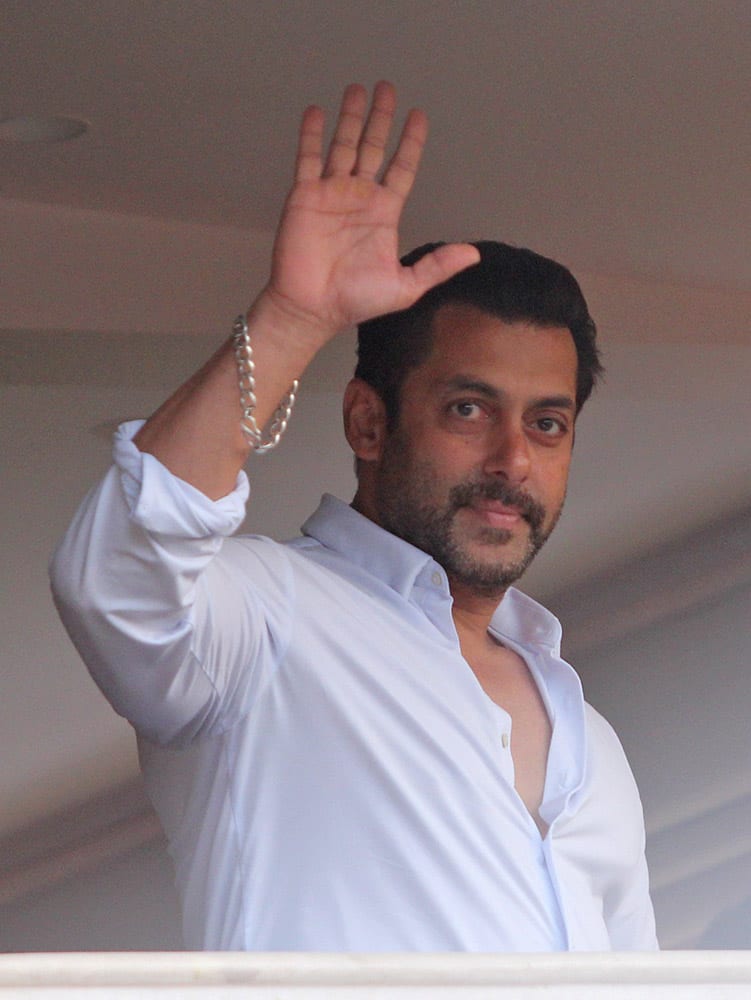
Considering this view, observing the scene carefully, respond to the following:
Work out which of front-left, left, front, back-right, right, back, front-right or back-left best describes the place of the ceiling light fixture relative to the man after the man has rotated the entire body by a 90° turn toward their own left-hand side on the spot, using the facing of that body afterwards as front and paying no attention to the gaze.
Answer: left

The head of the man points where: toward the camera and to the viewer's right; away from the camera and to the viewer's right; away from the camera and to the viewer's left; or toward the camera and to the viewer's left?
toward the camera and to the viewer's right

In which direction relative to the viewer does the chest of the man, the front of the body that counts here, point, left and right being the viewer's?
facing the viewer and to the right of the viewer
